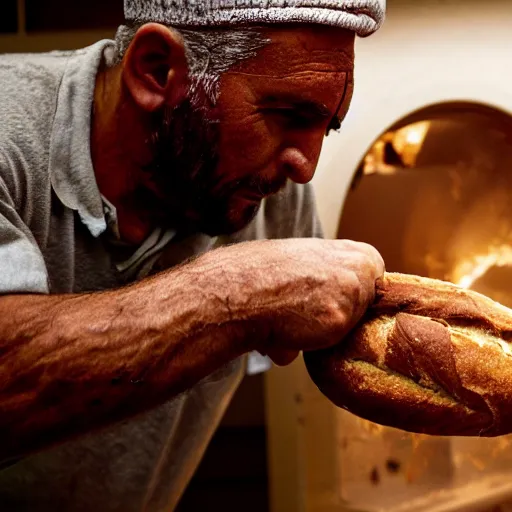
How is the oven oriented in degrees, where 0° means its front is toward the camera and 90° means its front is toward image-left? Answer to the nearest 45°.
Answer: approximately 0°

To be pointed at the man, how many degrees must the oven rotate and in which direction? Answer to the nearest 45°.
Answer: approximately 45° to its right

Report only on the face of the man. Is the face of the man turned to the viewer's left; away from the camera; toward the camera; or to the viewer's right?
to the viewer's right
